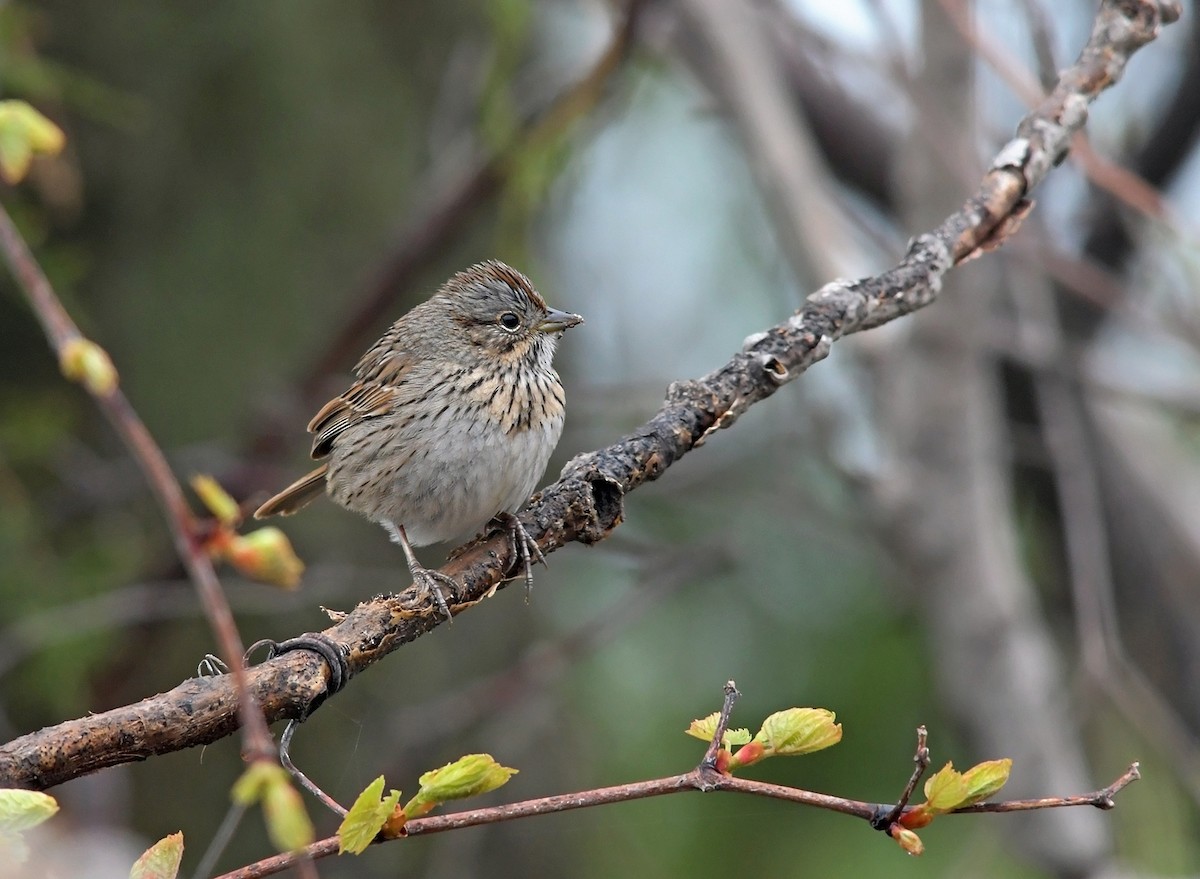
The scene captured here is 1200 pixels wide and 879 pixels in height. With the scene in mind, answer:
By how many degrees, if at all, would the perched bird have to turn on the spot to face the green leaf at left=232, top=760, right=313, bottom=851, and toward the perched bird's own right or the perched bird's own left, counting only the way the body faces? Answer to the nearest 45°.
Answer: approximately 45° to the perched bird's own right

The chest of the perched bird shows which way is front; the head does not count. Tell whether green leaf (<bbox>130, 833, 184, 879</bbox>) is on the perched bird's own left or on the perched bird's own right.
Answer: on the perched bird's own right

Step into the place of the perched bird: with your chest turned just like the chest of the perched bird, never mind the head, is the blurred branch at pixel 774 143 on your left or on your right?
on your left

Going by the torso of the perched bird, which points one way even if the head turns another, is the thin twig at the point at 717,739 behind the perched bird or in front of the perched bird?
in front

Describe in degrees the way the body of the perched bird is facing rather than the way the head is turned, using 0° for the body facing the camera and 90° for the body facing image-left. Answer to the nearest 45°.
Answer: approximately 315°

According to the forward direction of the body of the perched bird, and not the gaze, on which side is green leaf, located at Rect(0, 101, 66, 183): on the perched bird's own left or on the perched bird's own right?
on the perched bird's own right
